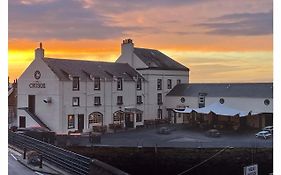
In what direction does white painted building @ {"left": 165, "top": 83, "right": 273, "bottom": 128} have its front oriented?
toward the camera

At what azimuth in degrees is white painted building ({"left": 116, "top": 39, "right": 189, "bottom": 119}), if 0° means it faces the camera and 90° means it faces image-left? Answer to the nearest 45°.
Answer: approximately 315°

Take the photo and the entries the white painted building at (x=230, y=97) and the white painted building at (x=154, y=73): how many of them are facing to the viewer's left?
0

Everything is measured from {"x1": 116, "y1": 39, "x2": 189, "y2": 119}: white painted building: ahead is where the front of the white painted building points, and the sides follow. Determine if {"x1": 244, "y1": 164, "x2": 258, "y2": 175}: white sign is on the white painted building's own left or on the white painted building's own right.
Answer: on the white painted building's own left

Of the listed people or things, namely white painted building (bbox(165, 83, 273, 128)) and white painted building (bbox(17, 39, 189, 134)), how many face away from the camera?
0

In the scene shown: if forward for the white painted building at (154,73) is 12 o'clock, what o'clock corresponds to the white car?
The white car is roughly at 10 o'clock from the white painted building.
